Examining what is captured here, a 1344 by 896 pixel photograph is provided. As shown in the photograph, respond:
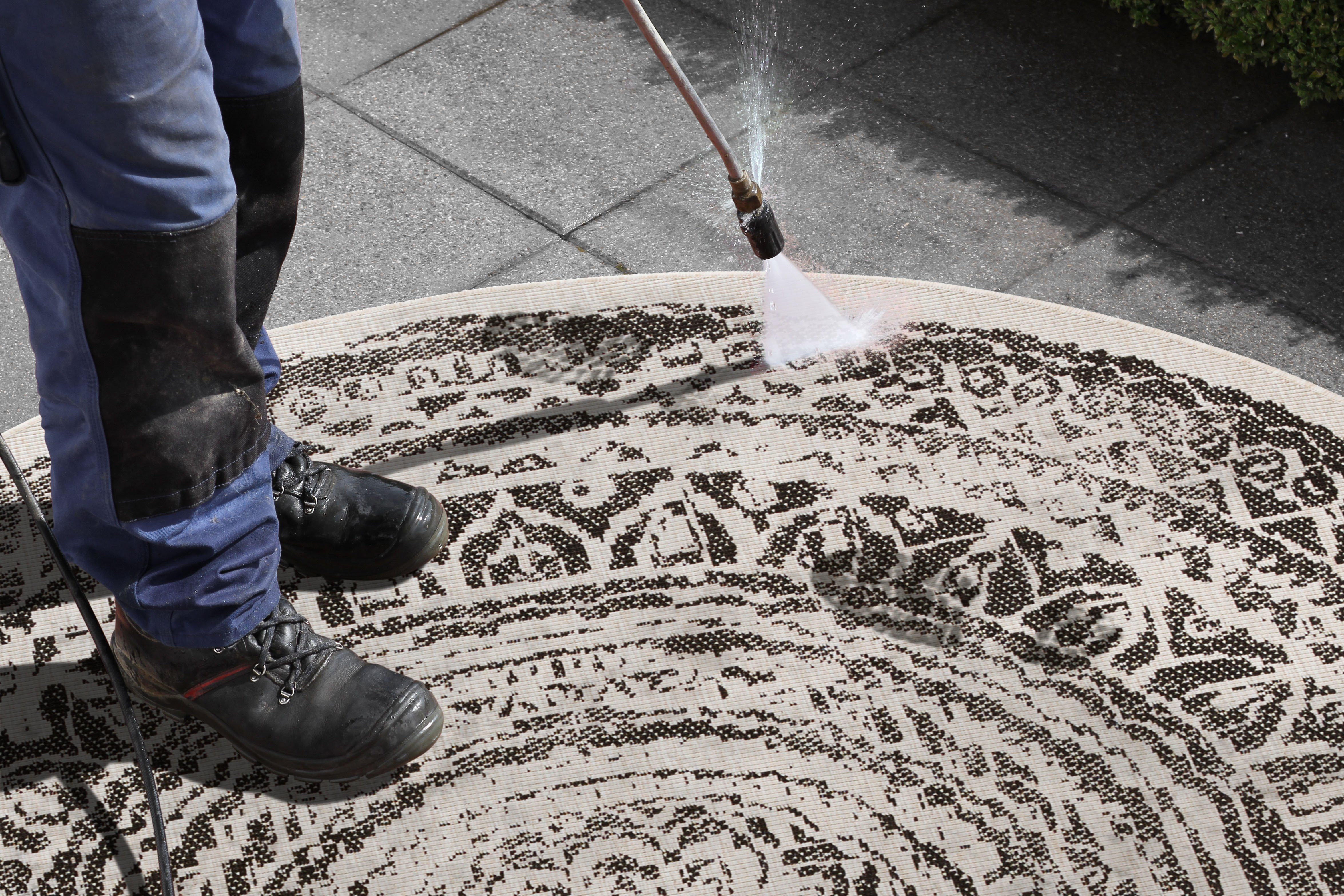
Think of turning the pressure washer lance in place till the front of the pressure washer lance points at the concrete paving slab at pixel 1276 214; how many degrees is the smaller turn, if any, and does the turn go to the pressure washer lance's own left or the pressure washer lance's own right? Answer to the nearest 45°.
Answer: approximately 45° to the pressure washer lance's own left

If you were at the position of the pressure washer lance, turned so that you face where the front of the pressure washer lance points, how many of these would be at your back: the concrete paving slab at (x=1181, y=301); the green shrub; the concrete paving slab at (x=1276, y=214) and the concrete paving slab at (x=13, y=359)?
1

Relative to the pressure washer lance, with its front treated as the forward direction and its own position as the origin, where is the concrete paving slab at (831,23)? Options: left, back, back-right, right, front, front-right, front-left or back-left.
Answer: left

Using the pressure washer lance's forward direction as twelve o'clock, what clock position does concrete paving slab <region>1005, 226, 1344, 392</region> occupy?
The concrete paving slab is roughly at 11 o'clock from the pressure washer lance.

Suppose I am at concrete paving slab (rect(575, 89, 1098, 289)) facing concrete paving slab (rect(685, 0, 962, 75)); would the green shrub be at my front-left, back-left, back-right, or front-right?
front-right

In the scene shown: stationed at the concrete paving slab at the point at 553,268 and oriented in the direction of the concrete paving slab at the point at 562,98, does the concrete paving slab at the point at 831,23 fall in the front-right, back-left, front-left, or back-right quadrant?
front-right
